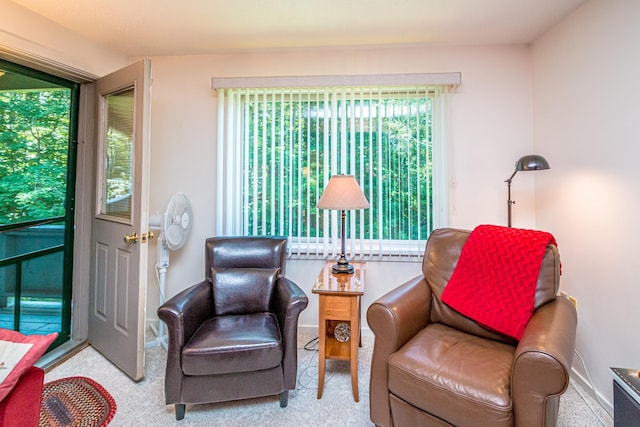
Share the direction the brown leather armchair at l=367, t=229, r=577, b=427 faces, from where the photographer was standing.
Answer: facing the viewer and to the left of the viewer

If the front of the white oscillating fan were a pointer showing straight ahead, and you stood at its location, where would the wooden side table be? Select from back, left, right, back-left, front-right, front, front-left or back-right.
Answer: front

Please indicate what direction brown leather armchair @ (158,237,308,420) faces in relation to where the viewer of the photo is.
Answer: facing the viewer

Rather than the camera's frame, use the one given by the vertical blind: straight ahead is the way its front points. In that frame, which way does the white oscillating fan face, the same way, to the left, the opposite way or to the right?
to the left

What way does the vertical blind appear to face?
toward the camera

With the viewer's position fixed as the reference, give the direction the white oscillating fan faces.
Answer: facing the viewer and to the right of the viewer

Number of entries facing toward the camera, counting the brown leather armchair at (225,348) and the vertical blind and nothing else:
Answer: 2

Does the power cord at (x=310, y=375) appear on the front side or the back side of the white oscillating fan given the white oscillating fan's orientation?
on the front side

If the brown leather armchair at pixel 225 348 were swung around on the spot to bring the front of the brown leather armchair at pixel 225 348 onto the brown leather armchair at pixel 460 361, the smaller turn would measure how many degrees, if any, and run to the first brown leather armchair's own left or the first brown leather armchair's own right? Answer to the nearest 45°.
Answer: approximately 45° to the first brown leather armchair's own left

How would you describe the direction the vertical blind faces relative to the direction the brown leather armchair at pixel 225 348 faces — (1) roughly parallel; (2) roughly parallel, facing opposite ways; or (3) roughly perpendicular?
roughly parallel

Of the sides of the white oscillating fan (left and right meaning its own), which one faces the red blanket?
front
